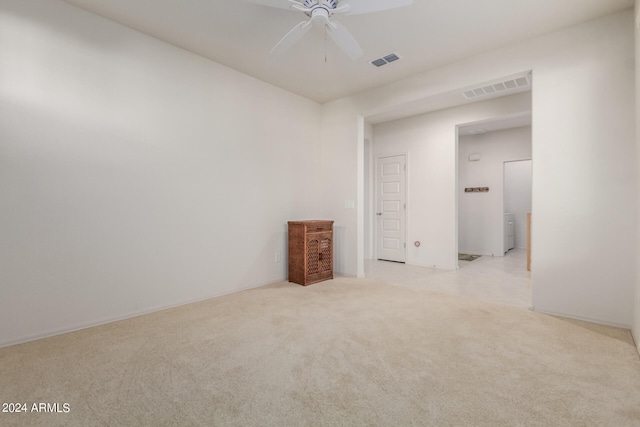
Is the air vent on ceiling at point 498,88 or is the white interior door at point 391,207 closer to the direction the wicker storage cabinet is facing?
the air vent on ceiling

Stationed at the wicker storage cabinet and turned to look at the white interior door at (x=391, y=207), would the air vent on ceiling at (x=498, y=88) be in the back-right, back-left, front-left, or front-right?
front-right

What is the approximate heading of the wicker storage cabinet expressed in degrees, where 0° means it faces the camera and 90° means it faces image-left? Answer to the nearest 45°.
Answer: approximately 315°

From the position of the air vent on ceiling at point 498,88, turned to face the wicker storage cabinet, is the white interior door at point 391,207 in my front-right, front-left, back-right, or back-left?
front-right

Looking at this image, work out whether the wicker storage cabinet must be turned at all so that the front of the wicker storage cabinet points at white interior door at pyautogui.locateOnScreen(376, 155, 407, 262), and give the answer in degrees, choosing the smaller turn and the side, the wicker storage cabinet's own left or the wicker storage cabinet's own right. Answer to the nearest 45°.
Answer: approximately 90° to the wicker storage cabinet's own left

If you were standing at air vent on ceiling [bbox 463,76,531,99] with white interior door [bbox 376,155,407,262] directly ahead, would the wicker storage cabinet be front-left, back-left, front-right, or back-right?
front-left

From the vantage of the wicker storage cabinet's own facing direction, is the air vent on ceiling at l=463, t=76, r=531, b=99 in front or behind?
in front
